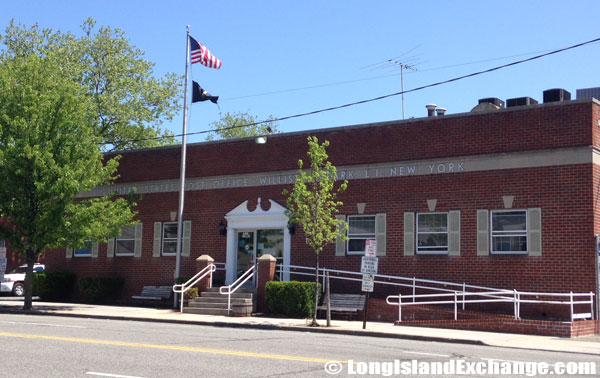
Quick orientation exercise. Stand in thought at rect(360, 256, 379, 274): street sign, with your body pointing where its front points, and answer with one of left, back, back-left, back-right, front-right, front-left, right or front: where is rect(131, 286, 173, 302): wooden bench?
back-right

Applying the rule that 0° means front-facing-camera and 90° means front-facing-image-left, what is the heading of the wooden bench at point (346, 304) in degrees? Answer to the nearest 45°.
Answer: approximately 45°

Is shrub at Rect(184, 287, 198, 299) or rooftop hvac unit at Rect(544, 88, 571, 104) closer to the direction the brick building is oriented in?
the shrub

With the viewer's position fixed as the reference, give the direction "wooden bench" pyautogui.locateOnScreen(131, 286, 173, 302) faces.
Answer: facing the viewer and to the left of the viewer

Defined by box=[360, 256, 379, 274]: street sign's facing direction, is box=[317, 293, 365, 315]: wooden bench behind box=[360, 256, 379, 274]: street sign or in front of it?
behind

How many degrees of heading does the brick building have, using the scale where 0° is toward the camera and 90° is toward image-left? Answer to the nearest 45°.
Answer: approximately 45°

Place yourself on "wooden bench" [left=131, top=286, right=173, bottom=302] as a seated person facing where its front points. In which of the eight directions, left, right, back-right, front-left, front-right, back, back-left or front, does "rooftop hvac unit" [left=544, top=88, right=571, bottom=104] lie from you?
left

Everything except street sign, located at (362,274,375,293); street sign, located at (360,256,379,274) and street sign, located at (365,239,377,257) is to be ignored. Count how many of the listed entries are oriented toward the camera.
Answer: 3

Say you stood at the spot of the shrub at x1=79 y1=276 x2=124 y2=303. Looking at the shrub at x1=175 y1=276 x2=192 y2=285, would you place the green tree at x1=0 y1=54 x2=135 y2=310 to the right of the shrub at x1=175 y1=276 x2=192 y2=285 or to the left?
right

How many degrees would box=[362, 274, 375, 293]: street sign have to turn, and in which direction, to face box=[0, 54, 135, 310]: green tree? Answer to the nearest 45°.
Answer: approximately 90° to its right

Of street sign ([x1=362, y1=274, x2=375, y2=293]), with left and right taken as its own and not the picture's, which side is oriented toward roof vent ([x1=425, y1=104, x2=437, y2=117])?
back
